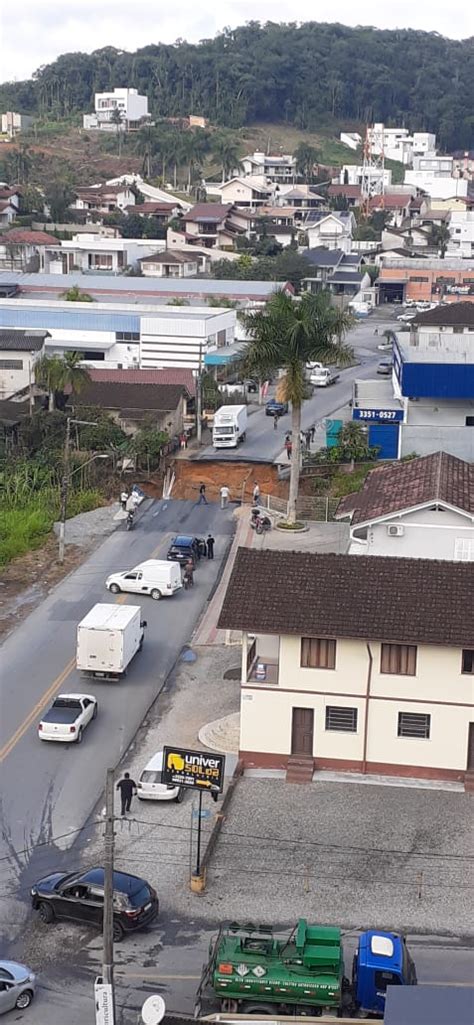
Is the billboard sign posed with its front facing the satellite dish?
yes

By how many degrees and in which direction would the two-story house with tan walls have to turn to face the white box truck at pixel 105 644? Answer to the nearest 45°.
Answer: approximately 135° to its right

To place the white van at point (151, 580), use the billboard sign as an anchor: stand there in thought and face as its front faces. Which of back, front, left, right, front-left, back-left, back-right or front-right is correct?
back

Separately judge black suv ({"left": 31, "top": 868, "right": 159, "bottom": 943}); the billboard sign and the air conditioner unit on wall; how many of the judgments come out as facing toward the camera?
2

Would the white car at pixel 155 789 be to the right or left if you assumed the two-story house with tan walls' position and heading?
on its right

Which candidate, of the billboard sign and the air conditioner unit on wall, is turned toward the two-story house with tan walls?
the air conditioner unit on wall

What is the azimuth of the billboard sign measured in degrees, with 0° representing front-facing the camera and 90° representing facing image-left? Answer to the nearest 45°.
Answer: approximately 0°

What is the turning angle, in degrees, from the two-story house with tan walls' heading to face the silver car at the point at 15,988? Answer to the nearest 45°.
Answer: approximately 45° to its right

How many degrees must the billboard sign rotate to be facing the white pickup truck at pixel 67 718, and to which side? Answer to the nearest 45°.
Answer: approximately 135° to its right

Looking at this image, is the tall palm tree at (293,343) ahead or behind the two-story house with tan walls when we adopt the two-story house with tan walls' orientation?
behind
